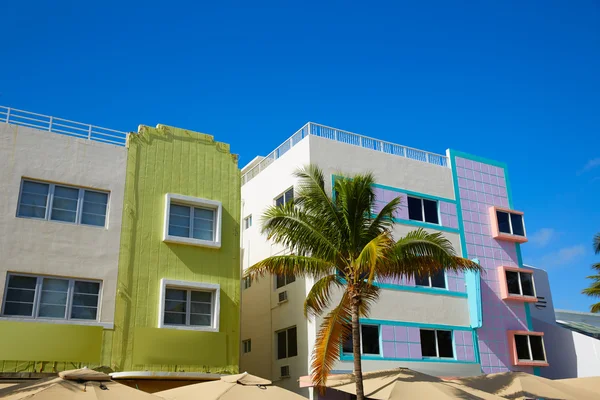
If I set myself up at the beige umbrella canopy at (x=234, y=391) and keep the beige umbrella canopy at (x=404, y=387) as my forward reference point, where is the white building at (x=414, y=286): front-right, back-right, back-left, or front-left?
front-left

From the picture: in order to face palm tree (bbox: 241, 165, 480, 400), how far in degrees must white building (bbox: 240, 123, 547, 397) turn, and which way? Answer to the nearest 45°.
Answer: approximately 45° to its right

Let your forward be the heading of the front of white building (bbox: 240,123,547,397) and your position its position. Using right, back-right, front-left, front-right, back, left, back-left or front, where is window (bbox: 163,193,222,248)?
right

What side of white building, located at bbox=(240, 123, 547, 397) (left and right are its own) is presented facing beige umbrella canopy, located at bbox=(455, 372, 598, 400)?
front

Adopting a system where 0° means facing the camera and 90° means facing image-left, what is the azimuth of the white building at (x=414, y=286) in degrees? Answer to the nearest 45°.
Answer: approximately 315°

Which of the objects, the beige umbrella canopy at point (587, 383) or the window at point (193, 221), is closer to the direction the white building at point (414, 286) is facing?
the beige umbrella canopy

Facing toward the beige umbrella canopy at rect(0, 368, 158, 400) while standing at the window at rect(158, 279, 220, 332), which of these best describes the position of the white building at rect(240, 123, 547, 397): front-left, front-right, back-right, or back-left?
back-left

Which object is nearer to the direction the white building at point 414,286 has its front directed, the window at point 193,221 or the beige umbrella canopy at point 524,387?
the beige umbrella canopy

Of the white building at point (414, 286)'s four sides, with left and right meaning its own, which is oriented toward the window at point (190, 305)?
right

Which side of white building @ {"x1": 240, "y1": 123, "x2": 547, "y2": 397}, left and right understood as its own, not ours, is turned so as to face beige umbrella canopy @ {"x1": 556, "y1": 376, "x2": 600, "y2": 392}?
front

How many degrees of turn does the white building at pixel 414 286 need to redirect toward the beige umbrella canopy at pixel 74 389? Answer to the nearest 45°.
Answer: approximately 90° to its right
